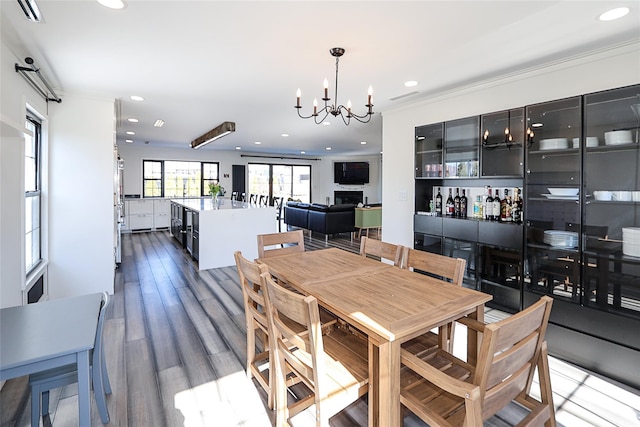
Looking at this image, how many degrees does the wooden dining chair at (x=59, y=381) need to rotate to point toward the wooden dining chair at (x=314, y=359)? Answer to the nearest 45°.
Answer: approximately 135° to its left

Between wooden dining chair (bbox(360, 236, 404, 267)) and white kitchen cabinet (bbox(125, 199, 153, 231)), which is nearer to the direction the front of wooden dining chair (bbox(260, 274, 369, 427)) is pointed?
the wooden dining chair

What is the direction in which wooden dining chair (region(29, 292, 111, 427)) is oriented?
to the viewer's left

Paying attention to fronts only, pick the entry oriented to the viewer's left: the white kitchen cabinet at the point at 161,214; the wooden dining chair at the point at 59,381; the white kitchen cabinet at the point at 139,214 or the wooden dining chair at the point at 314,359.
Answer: the wooden dining chair at the point at 59,381

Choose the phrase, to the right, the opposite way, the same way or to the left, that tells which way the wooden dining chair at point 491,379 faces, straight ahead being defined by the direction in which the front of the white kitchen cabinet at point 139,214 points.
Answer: the opposite way

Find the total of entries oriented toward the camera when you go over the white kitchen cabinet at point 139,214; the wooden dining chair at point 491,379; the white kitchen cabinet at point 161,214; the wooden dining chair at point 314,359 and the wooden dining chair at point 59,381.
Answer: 2

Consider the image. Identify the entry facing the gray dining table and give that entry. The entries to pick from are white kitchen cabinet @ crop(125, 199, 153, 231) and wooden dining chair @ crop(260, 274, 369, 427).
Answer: the white kitchen cabinet

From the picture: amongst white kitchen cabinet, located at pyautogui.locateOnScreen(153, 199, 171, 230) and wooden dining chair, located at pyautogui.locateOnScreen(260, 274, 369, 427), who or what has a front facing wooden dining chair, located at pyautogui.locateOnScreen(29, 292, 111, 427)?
the white kitchen cabinet

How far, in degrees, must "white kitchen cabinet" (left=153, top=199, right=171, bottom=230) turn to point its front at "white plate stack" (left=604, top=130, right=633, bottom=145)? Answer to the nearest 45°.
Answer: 0° — it already faces it

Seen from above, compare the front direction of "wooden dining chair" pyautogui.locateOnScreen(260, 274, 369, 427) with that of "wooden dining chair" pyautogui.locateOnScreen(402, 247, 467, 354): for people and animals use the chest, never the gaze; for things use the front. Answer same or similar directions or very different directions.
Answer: very different directions
